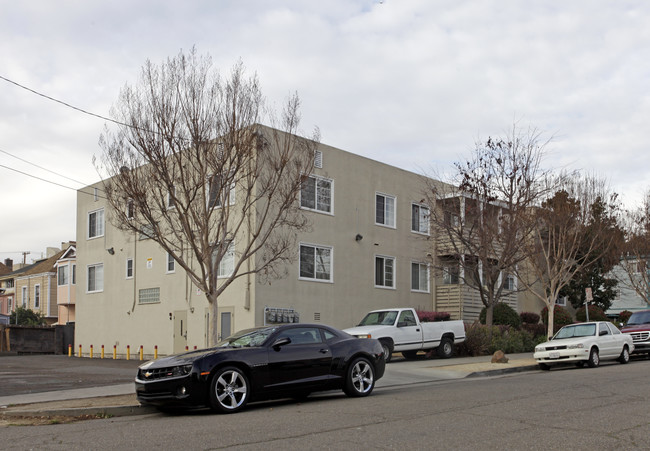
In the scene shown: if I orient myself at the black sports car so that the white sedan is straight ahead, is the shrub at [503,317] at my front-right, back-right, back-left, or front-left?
front-left

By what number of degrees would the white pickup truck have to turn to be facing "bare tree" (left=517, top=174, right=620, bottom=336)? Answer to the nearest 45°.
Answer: approximately 180°

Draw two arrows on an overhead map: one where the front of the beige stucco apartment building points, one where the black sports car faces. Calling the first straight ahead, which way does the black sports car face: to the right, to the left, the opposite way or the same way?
to the right

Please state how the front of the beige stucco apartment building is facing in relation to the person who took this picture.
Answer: facing the viewer and to the right of the viewer

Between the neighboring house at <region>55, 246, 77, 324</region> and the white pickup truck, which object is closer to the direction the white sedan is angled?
the white pickup truck

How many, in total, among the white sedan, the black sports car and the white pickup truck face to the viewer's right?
0

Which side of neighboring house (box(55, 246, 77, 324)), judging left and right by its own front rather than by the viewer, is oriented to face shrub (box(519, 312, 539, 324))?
left

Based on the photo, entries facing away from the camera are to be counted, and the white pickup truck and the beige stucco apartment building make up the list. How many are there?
0

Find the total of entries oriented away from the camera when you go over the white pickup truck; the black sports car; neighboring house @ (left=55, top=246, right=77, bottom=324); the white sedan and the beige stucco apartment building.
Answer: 0

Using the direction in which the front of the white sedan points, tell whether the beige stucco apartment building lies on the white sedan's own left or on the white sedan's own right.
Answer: on the white sedan's own right

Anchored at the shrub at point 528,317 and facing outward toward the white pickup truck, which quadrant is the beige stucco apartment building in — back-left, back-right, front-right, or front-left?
front-right

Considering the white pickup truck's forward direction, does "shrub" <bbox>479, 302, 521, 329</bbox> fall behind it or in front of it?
behind

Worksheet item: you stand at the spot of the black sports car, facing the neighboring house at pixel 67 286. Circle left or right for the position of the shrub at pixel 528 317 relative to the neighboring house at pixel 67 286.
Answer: right
